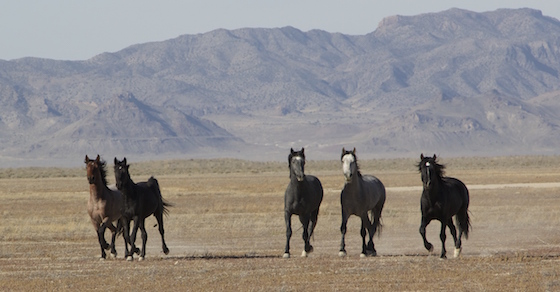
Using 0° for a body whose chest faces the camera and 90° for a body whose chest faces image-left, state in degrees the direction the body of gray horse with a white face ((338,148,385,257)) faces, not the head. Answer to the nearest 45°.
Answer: approximately 45°

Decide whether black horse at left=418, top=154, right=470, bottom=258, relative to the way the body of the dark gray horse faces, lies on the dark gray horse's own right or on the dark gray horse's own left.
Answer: on the dark gray horse's own left

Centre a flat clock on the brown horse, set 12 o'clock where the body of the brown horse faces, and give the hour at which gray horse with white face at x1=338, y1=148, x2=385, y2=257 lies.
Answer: The gray horse with white face is roughly at 8 o'clock from the brown horse.

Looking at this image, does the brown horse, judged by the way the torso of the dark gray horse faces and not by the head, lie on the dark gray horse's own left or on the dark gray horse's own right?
on the dark gray horse's own right

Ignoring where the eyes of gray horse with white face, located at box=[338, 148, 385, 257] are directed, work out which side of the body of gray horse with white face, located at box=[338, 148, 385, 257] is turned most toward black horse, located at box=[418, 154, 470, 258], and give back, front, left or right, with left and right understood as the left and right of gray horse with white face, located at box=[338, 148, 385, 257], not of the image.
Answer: left

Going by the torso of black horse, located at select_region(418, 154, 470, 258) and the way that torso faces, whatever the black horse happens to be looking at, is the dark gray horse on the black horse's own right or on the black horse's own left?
on the black horse's own right

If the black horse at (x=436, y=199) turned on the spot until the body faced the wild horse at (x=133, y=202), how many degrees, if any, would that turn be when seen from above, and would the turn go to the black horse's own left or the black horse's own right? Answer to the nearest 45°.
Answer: approximately 45° to the black horse's own right

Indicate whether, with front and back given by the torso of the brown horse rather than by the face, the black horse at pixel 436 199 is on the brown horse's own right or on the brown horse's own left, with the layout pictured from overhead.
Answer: on the brown horse's own left

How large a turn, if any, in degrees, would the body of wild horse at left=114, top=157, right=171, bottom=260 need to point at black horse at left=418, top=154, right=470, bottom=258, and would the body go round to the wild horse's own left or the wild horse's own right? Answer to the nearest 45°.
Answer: approximately 135° to the wild horse's own left

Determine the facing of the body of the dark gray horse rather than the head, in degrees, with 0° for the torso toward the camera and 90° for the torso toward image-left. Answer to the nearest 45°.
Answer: approximately 45°
